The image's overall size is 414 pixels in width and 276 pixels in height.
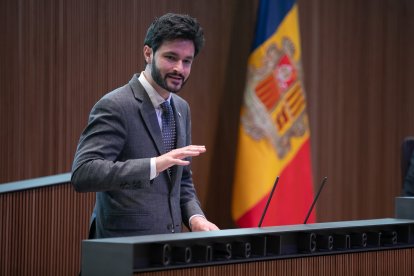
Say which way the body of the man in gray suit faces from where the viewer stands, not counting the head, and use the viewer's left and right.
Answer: facing the viewer and to the right of the viewer

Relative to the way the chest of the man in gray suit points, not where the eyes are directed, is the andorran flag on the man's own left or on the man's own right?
on the man's own left

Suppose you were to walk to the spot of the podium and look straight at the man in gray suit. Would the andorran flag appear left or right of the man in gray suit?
right

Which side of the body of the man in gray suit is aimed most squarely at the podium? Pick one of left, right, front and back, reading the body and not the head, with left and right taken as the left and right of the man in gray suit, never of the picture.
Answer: front

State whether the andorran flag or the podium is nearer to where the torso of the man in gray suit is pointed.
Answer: the podium
